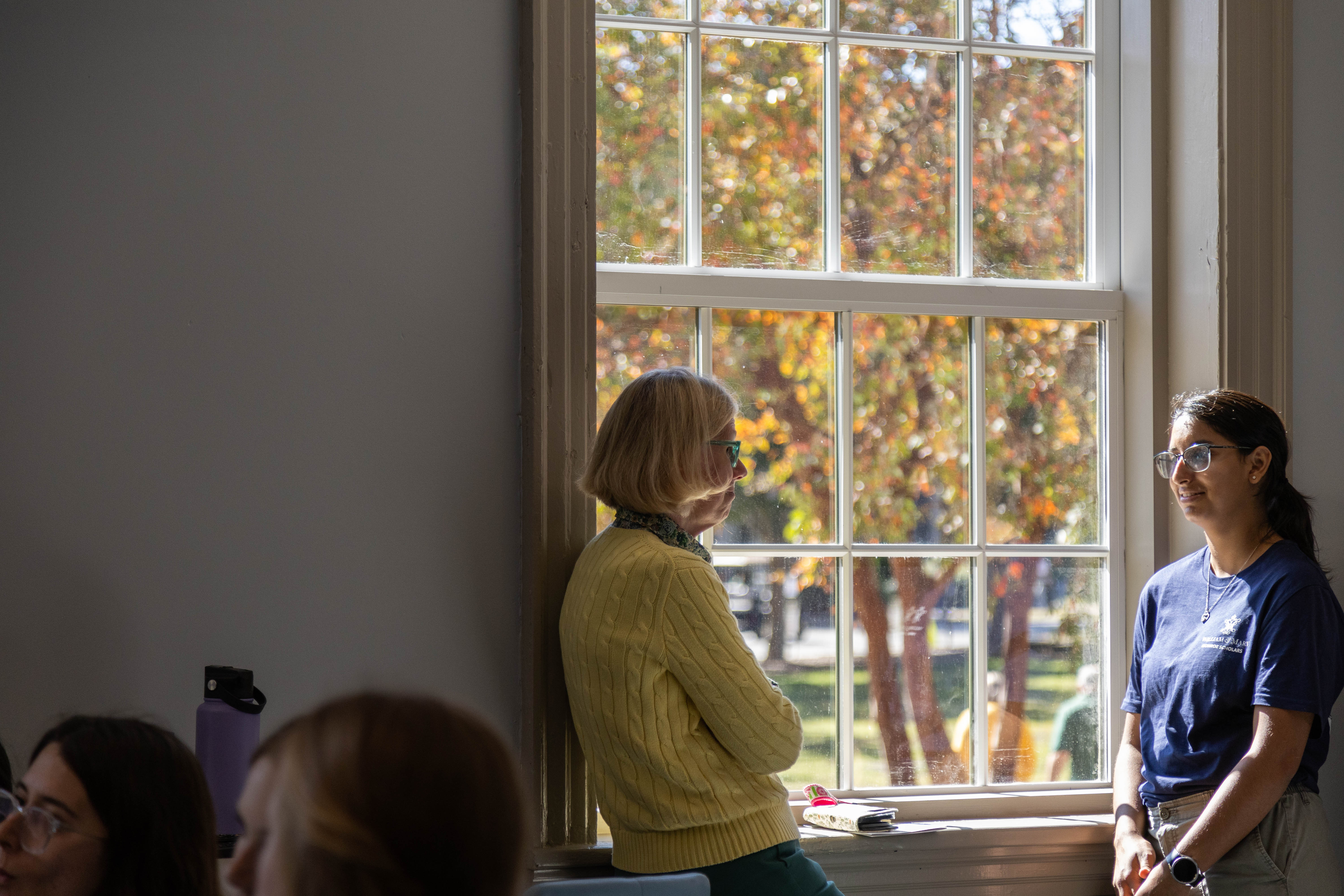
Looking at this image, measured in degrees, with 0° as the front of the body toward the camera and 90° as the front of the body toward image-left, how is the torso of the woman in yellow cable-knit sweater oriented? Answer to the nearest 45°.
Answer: approximately 225°

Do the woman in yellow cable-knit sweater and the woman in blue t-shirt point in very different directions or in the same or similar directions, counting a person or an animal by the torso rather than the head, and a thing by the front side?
very different directions

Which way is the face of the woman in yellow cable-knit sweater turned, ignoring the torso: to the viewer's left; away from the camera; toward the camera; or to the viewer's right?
to the viewer's right

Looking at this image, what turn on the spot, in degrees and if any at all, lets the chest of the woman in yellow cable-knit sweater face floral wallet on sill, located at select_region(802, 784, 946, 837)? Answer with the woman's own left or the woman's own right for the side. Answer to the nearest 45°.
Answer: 0° — they already face it

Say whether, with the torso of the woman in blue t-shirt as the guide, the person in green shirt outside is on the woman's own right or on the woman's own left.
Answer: on the woman's own right

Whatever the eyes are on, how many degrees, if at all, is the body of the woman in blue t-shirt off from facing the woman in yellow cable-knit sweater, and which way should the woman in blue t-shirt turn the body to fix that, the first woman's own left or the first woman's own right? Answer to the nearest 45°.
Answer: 0° — they already face them
